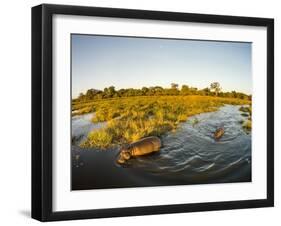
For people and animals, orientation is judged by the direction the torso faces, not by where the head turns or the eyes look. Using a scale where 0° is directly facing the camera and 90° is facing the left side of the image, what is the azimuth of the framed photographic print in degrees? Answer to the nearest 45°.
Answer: approximately 315°
